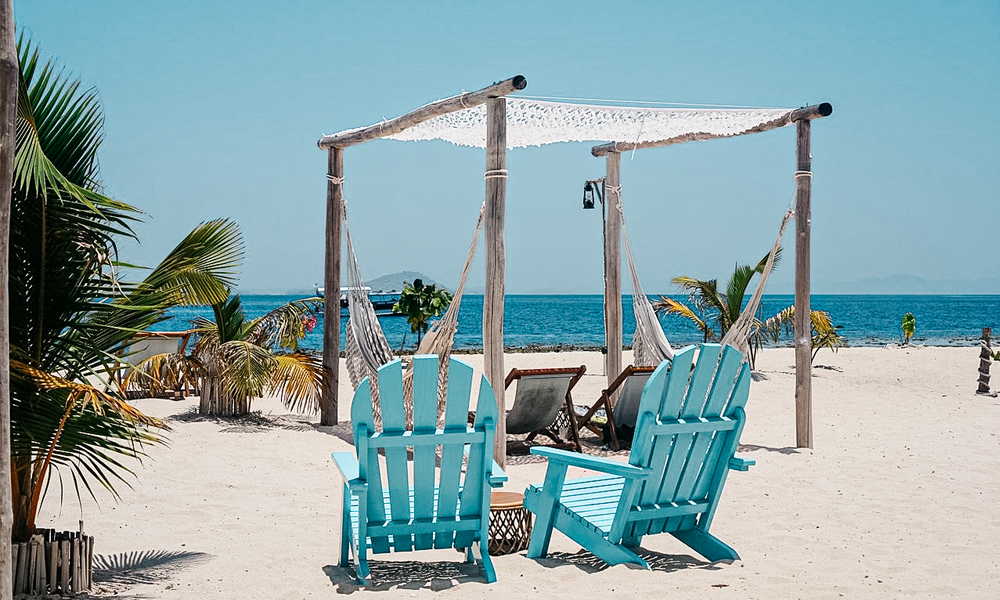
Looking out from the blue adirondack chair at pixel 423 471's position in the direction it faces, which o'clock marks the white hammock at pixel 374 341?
The white hammock is roughly at 12 o'clock from the blue adirondack chair.

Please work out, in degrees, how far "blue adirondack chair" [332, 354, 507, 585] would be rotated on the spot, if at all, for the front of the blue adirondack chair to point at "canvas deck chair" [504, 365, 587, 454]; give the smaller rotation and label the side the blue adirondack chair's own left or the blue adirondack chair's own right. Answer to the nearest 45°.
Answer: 0° — it already faces it

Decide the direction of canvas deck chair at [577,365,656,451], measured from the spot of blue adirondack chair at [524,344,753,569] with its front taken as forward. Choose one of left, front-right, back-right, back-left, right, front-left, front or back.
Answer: front-right

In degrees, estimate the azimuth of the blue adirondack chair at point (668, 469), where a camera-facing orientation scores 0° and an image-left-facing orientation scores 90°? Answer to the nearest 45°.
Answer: approximately 135°

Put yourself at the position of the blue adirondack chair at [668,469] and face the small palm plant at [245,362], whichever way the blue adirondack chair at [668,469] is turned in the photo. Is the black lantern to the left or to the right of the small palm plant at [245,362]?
right

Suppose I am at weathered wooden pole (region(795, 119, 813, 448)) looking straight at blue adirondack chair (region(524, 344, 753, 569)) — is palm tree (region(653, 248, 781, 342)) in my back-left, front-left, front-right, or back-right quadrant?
back-right

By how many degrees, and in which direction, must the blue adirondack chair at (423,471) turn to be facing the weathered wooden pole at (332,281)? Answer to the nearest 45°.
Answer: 0° — it already faces it

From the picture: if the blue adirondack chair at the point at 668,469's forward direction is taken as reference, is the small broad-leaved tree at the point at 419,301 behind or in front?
in front

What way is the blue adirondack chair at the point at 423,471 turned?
away from the camera

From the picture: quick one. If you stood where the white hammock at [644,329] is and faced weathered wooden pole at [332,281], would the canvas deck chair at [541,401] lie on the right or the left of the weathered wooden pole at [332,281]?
left
